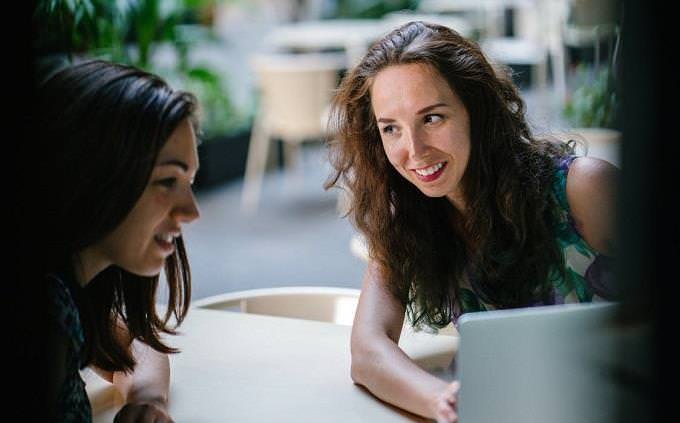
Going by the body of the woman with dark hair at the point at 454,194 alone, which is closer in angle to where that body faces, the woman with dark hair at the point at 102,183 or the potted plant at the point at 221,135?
the woman with dark hair

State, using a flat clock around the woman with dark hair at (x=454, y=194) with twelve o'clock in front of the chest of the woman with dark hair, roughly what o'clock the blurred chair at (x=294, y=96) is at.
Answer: The blurred chair is roughly at 4 o'clock from the woman with dark hair.

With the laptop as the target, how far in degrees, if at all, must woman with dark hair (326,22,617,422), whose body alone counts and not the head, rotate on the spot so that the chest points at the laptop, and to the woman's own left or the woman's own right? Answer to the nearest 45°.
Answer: approximately 45° to the woman's own left

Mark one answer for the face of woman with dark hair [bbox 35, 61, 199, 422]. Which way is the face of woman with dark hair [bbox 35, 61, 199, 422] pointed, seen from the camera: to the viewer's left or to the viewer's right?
to the viewer's right

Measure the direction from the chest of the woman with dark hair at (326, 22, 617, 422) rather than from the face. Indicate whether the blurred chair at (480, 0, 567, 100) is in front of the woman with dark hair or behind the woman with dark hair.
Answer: behind

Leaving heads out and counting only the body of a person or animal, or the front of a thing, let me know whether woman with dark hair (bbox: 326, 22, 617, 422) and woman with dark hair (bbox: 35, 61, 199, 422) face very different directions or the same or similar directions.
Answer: very different directions

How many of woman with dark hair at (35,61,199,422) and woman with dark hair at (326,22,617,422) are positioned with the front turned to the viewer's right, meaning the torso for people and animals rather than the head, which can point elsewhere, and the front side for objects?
1

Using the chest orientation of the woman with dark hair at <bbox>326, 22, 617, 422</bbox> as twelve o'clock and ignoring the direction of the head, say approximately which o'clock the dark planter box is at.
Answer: The dark planter box is roughly at 4 o'clock from the woman with dark hair.

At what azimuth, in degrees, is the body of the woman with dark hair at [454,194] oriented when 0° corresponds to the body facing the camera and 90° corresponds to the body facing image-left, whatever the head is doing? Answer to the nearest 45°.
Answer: approximately 45°

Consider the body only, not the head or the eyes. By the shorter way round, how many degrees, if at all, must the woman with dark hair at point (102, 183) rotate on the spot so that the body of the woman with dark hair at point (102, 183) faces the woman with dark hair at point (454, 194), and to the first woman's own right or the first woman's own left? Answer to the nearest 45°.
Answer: approximately 45° to the first woman's own left

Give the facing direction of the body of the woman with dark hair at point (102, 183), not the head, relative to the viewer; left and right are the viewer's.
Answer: facing to the right of the viewer

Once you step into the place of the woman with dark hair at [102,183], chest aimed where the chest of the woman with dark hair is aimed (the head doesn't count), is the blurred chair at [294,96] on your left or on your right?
on your left

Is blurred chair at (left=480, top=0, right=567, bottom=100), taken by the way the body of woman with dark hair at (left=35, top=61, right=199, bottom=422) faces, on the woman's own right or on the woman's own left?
on the woman's own left
